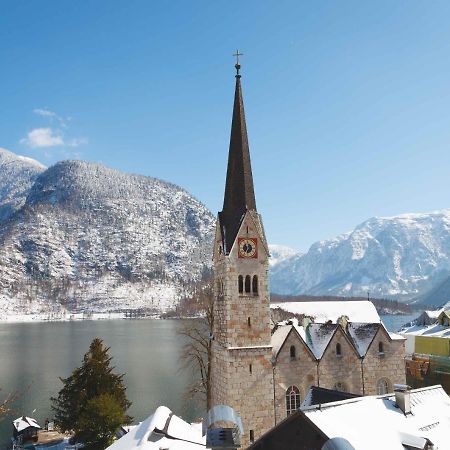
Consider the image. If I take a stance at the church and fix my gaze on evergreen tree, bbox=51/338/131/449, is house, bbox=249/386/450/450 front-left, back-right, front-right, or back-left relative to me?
back-left

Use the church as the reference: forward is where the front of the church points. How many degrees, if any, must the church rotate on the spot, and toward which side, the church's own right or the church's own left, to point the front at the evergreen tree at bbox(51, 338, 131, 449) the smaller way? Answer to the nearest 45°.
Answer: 0° — it already faces it

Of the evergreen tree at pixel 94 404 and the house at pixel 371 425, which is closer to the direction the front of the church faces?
the evergreen tree

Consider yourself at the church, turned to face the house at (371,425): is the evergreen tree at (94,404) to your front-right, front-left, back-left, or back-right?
back-right

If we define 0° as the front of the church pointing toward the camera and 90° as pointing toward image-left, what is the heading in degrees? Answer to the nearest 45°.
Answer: approximately 90°

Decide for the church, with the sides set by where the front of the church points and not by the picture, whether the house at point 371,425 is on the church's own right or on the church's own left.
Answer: on the church's own left
